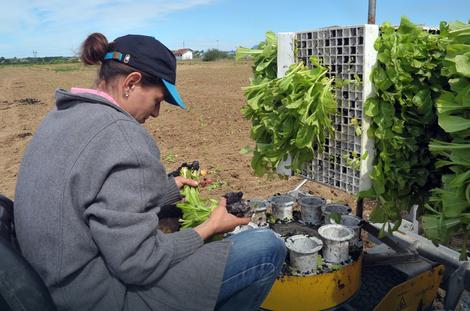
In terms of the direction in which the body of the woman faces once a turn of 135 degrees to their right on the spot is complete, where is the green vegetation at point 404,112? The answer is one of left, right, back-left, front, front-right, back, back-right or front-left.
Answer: left

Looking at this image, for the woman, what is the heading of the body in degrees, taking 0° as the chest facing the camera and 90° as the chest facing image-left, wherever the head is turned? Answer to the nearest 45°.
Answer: approximately 225°

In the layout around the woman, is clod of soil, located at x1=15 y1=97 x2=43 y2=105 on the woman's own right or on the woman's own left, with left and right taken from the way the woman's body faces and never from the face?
on the woman's own left

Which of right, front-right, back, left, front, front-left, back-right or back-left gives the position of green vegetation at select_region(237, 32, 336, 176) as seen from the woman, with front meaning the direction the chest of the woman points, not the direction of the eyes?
front

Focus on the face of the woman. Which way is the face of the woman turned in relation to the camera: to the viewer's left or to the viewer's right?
to the viewer's right

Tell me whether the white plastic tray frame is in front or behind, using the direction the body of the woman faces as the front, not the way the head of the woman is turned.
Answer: in front
